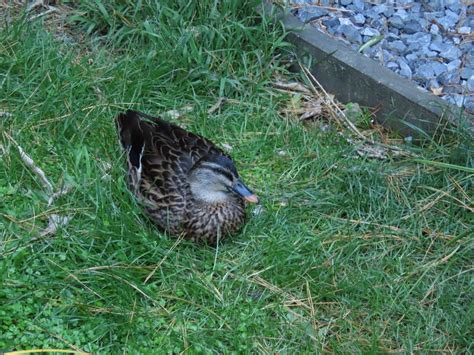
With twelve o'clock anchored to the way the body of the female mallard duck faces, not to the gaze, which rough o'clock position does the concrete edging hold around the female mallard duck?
The concrete edging is roughly at 9 o'clock from the female mallard duck.

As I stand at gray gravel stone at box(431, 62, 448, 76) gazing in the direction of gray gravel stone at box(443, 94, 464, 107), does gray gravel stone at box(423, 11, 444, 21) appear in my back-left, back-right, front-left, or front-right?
back-left

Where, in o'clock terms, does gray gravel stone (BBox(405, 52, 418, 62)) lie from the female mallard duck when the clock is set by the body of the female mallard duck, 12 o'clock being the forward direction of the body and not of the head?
The gray gravel stone is roughly at 9 o'clock from the female mallard duck.

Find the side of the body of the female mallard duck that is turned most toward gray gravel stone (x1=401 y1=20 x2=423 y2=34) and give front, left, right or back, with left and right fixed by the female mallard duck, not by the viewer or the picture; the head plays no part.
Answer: left

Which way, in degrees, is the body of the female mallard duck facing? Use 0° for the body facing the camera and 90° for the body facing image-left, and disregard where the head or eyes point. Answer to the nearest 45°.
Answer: approximately 315°

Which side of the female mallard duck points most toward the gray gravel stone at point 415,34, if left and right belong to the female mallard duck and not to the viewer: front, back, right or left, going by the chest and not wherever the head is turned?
left

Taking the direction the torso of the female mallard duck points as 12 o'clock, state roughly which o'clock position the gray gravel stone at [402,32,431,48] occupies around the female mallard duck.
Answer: The gray gravel stone is roughly at 9 o'clock from the female mallard duck.

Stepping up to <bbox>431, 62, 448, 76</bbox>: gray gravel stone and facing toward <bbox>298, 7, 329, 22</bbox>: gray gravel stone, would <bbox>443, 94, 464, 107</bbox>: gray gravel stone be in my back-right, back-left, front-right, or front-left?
back-left

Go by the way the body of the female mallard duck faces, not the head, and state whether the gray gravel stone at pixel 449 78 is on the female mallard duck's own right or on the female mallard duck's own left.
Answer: on the female mallard duck's own left
